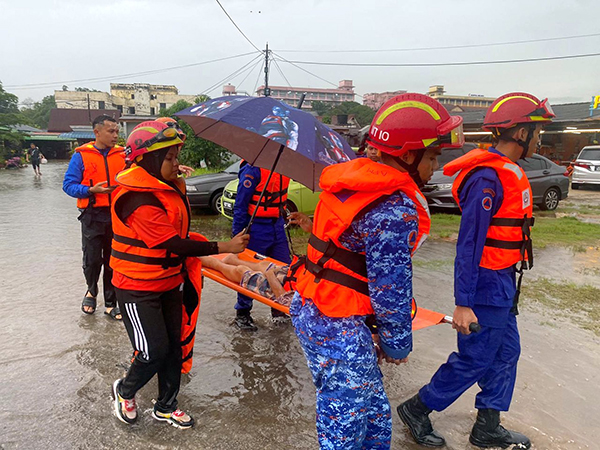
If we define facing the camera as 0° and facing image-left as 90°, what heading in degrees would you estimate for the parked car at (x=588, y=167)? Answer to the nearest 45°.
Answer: approximately 180°

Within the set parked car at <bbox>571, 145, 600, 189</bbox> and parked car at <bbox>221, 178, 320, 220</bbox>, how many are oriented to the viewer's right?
0

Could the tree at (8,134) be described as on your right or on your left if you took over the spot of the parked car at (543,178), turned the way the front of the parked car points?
on your right

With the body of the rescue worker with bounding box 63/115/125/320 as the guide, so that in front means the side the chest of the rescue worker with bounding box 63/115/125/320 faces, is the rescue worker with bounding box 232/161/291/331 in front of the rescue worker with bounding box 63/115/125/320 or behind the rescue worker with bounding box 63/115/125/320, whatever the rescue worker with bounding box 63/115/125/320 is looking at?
in front

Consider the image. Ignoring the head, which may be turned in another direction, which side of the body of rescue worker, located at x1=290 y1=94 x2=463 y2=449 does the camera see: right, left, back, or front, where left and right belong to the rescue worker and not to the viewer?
right

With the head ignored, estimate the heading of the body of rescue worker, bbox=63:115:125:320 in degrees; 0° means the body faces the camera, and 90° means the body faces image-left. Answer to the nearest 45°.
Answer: approximately 315°

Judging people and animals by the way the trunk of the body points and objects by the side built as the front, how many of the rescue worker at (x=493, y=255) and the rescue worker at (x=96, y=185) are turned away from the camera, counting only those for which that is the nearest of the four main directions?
0

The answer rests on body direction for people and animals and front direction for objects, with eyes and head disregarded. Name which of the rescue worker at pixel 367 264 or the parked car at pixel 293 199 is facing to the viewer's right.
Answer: the rescue worker

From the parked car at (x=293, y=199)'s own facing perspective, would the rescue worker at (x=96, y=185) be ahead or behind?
ahead

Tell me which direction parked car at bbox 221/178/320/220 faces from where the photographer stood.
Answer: facing the viewer and to the left of the viewer

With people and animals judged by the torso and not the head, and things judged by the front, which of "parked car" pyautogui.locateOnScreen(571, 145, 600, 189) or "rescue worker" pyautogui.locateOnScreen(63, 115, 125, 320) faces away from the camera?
the parked car
